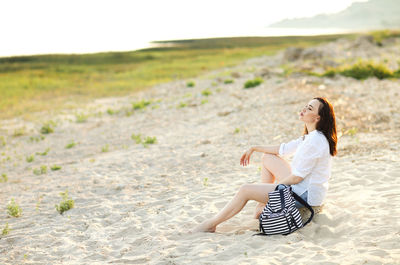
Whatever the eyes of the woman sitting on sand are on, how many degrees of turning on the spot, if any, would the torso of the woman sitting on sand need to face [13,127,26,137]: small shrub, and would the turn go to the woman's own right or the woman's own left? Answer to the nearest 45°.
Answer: approximately 45° to the woman's own right

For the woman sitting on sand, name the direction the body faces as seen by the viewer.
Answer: to the viewer's left

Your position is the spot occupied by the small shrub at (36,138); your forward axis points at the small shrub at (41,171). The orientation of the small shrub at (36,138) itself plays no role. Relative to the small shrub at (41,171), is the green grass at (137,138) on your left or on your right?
left

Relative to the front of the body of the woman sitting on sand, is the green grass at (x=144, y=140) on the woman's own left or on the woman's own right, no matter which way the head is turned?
on the woman's own right

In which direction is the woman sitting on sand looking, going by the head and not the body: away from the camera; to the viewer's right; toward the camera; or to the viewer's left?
to the viewer's left

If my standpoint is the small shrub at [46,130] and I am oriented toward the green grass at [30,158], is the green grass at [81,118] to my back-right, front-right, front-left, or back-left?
back-left

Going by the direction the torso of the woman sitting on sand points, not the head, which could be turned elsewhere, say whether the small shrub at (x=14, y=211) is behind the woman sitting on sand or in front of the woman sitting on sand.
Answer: in front
